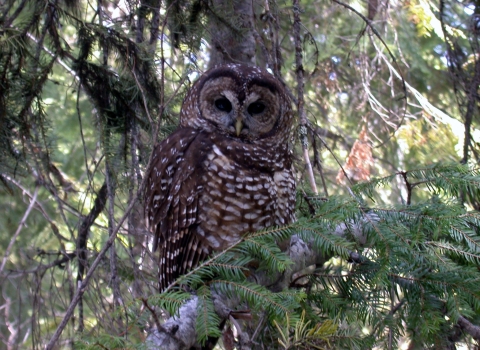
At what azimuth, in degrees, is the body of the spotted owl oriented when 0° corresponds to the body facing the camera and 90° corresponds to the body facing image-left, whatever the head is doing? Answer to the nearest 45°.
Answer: approximately 315°
